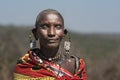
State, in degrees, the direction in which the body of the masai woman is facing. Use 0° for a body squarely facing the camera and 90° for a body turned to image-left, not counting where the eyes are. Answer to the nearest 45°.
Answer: approximately 0°
